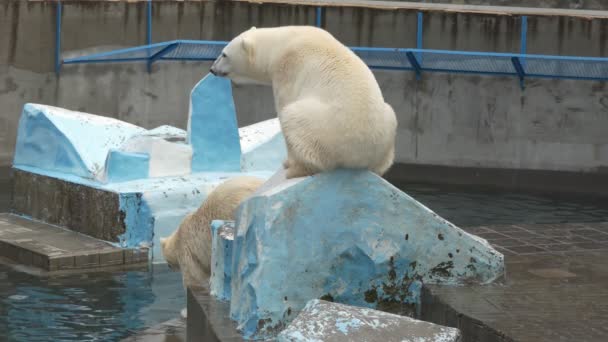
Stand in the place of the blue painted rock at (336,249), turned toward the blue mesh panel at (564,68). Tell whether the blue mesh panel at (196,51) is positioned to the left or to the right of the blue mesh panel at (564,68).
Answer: left

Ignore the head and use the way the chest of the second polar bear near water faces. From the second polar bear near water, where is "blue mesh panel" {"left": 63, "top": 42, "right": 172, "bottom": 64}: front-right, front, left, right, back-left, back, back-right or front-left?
right

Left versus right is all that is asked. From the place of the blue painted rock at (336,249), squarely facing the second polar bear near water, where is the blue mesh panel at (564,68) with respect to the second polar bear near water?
right

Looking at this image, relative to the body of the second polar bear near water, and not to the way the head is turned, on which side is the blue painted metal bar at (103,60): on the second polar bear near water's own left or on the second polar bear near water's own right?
on the second polar bear near water's own right

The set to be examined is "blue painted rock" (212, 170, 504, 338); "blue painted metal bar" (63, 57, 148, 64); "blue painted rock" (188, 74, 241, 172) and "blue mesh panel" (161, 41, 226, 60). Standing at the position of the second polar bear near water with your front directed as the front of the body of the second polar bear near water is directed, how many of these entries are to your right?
3

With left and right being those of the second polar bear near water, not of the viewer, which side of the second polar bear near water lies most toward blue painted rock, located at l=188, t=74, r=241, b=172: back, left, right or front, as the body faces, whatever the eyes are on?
right

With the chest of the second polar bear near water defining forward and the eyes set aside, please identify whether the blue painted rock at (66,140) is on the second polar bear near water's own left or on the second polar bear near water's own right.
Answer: on the second polar bear near water's own right

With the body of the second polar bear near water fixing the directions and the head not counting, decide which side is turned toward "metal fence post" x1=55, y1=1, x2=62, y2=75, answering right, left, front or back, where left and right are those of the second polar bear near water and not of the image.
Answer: right

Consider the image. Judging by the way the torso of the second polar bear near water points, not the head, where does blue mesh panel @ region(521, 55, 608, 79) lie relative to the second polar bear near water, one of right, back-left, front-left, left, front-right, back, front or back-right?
back-right

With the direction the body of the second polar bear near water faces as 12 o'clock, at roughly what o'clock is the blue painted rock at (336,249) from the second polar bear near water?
The blue painted rock is roughly at 8 o'clock from the second polar bear near water.

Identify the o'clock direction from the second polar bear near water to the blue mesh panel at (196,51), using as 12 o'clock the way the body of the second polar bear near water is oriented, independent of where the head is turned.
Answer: The blue mesh panel is roughly at 3 o'clock from the second polar bear near water.

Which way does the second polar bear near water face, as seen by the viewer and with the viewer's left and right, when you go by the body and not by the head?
facing to the left of the viewer

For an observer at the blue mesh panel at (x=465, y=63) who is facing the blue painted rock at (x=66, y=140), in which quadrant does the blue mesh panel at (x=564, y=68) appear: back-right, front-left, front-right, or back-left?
back-left
